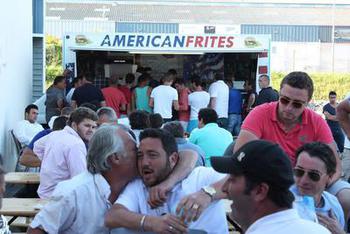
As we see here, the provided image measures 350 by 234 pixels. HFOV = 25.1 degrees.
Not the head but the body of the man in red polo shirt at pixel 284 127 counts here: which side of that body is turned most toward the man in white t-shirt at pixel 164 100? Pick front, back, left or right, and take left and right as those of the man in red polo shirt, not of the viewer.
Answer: back

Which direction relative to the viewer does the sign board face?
toward the camera

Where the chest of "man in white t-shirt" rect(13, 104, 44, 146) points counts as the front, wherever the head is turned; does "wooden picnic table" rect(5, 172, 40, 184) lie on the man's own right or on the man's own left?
on the man's own right

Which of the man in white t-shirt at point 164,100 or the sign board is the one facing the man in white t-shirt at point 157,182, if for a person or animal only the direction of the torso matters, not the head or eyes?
the sign board

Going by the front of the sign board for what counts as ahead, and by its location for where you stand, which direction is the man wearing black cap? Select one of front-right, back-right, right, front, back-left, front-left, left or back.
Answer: front

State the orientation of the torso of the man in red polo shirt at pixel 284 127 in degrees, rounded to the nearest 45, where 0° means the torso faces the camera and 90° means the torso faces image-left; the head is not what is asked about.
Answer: approximately 0°

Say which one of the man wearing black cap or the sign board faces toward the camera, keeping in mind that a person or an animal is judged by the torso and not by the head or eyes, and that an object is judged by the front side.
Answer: the sign board

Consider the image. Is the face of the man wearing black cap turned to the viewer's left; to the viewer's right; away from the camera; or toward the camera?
to the viewer's left

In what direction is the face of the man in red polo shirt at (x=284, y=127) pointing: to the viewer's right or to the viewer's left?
to the viewer's left

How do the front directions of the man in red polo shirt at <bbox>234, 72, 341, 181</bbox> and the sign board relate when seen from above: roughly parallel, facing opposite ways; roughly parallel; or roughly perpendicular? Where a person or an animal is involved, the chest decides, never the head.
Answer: roughly parallel

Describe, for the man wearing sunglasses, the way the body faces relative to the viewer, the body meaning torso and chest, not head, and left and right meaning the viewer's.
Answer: facing the viewer and to the left of the viewer

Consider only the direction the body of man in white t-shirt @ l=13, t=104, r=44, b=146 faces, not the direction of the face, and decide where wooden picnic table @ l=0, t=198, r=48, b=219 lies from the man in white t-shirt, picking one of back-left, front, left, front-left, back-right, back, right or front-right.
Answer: front-right

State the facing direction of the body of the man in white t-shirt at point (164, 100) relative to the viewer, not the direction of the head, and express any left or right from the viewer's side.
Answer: facing away from the viewer

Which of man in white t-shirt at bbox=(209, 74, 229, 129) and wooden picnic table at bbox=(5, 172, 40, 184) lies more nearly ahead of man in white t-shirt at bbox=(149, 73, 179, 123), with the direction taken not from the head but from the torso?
the man in white t-shirt

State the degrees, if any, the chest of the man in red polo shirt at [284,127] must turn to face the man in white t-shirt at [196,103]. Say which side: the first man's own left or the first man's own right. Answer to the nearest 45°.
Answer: approximately 180°

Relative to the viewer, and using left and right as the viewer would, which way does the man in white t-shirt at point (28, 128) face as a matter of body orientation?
facing the viewer and to the right of the viewer
